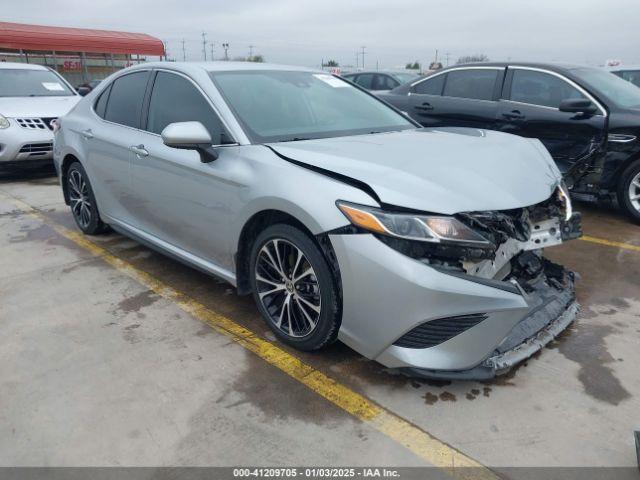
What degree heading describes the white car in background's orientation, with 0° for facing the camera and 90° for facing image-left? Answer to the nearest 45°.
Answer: approximately 315°

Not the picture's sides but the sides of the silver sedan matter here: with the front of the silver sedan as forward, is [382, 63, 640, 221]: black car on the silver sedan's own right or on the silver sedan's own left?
on the silver sedan's own left

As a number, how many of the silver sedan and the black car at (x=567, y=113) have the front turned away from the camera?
0

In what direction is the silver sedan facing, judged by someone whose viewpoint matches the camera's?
facing the viewer and to the right of the viewer

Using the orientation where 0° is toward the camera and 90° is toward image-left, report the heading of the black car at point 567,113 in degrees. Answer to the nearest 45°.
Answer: approximately 315°

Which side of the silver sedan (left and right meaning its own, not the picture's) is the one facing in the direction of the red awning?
back

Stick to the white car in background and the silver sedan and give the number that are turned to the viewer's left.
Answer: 0

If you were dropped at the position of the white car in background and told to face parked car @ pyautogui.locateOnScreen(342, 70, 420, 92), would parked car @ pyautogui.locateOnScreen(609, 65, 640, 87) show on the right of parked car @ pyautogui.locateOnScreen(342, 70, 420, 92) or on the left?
right
